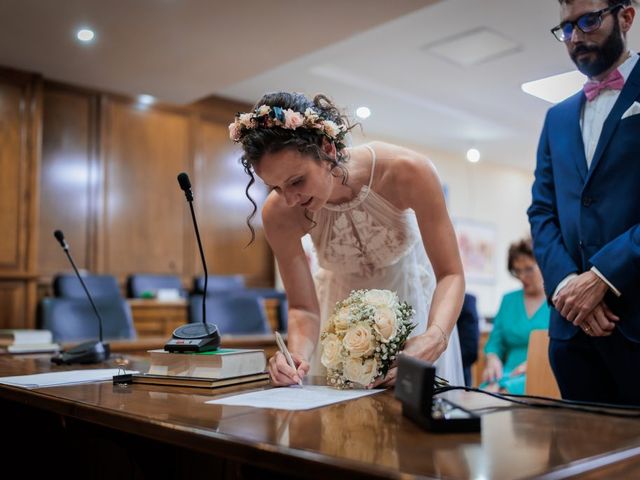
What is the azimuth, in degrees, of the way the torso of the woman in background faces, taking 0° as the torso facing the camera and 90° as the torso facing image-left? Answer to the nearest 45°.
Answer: approximately 0°

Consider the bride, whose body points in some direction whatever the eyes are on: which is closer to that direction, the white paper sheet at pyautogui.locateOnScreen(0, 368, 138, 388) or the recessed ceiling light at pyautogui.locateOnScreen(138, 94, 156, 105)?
the white paper sheet

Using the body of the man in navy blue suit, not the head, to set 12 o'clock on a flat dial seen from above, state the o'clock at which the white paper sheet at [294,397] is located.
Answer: The white paper sheet is roughly at 12 o'clock from the man in navy blue suit.

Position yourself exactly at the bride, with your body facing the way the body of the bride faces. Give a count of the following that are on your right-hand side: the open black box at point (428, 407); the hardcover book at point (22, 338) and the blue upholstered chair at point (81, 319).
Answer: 2

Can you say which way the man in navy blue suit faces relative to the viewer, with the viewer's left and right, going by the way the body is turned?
facing the viewer and to the left of the viewer

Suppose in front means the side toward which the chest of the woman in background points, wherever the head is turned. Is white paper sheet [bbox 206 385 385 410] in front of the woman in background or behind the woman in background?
in front

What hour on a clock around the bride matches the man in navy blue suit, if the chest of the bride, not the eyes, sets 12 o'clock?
The man in navy blue suit is roughly at 8 o'clock from the bride.

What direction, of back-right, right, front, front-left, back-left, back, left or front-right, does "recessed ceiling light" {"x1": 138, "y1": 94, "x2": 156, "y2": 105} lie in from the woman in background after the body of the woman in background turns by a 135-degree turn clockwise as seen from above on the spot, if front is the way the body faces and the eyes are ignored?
front

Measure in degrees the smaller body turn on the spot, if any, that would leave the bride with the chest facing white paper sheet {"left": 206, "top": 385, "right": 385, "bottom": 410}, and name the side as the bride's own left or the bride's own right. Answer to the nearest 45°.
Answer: approximately 45° to the bride's own left

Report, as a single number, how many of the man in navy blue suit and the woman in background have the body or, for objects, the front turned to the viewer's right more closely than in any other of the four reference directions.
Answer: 0

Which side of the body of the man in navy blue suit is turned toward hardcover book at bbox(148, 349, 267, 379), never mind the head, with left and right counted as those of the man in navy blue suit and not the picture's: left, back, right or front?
front
